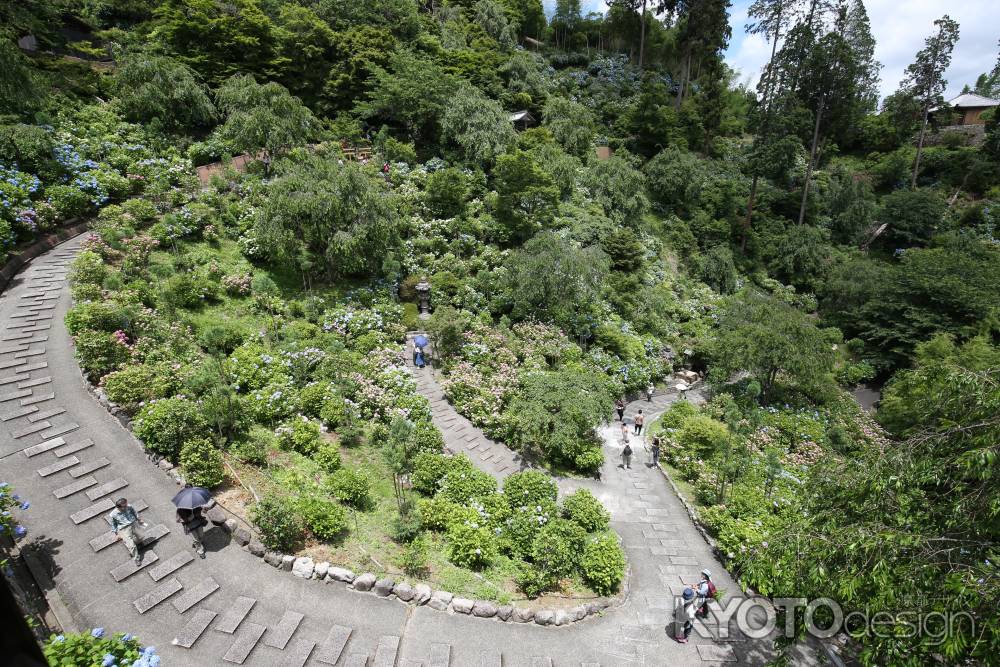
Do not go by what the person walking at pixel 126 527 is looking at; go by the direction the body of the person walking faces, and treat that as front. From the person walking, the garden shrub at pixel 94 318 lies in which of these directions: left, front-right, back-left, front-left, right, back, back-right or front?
back-left

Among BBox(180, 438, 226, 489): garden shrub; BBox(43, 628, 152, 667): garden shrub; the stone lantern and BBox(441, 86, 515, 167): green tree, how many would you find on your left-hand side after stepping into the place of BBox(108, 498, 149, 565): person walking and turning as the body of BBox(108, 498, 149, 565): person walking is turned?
3

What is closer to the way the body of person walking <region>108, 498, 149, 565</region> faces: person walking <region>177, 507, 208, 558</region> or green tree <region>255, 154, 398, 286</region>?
the person walking

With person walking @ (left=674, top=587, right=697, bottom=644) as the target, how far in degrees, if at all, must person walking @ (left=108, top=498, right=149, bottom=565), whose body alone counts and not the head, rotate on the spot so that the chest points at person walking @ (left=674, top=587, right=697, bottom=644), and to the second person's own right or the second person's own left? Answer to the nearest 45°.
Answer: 0° — they already face them

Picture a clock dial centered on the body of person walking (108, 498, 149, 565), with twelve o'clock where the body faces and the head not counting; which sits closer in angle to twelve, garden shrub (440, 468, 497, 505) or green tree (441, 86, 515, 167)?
the garden shrub

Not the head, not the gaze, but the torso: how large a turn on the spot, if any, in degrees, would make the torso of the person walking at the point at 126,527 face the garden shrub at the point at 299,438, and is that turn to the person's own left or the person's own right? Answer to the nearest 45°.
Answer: approximately 90° to the person's own left

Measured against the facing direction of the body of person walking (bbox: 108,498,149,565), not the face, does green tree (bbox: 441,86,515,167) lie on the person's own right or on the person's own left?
on the person's own left

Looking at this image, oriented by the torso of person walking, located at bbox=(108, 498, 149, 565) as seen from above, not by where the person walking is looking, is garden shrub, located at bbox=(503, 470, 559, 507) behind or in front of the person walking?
in front

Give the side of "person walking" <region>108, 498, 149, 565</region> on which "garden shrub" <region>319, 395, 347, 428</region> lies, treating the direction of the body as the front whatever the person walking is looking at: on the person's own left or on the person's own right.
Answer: on the person's own left

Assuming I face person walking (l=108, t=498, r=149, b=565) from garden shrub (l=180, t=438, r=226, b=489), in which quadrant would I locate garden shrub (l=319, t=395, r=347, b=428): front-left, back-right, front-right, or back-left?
back-left

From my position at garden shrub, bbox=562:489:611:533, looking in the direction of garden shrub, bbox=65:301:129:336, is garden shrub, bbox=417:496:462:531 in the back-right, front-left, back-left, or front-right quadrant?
front-left

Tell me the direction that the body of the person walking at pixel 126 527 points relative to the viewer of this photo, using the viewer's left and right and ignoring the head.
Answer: facing the viewer and to the right of the viewer

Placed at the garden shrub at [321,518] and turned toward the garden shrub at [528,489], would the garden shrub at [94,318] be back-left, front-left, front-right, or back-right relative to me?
back-left

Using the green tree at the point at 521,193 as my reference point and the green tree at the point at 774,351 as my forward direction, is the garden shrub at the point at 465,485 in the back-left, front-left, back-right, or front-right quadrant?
front-right
